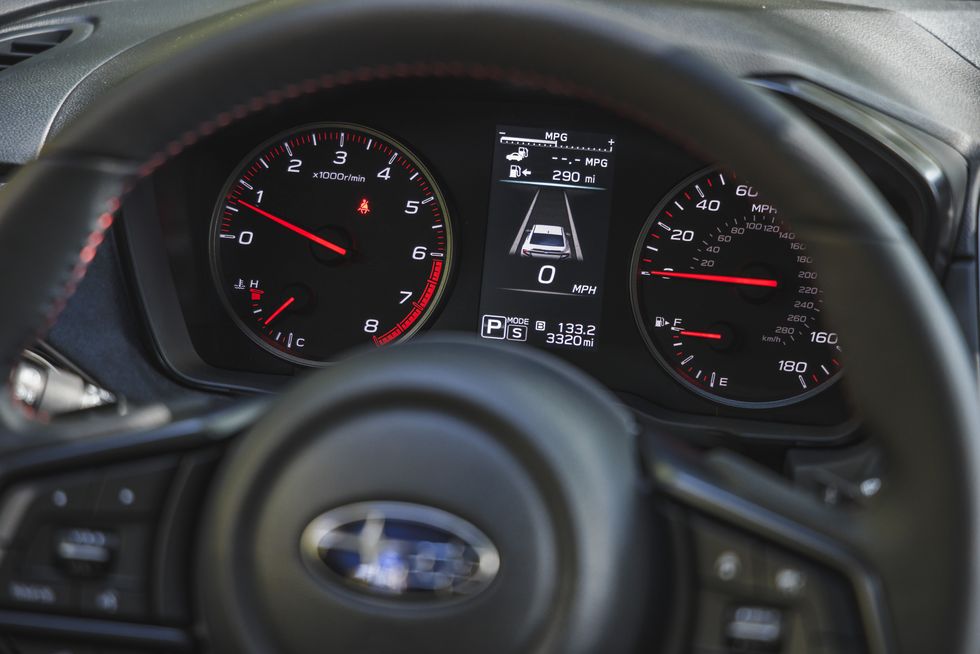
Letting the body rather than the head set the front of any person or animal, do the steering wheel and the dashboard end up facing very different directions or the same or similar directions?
same or similar directions

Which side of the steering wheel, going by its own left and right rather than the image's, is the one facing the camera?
front

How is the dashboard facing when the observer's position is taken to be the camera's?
facing the viewer
